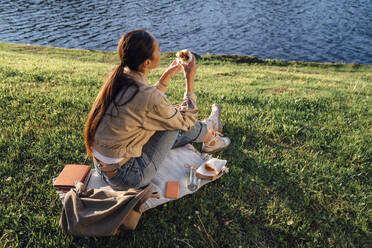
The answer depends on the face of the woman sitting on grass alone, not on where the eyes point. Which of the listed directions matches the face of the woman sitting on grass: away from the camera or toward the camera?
away from the camera

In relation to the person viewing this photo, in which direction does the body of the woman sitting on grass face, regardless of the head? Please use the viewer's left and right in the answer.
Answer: facing away from the viewer and to the right of the viewer
